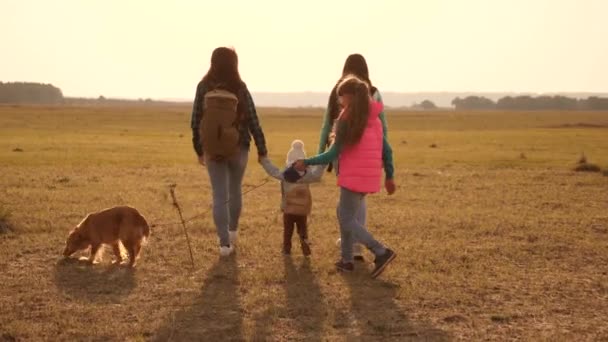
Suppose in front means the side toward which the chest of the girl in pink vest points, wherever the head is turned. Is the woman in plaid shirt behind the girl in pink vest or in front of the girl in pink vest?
in front

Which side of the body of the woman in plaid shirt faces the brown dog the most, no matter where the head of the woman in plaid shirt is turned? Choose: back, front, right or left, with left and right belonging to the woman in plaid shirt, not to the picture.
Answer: left

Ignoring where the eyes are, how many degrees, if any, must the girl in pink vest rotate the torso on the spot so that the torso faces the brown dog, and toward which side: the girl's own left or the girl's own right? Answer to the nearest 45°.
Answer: approximately 45° to the girl's own left

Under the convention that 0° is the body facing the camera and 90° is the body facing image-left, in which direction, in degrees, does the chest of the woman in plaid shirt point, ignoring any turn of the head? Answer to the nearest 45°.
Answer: approximately 180°

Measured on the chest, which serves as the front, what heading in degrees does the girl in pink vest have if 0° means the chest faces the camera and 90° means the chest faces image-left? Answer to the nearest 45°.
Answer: approximately 135°

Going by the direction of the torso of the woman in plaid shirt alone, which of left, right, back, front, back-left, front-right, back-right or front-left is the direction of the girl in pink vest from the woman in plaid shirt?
back-right

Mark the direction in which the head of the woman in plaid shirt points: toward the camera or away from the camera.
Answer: away from the camera

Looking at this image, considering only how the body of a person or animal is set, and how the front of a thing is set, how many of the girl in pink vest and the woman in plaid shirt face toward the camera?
0

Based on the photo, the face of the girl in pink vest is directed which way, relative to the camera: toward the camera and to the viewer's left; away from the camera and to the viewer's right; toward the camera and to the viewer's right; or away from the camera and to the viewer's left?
away from the camera and to the viewer's left

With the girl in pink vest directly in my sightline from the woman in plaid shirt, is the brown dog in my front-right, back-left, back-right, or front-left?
back-right
